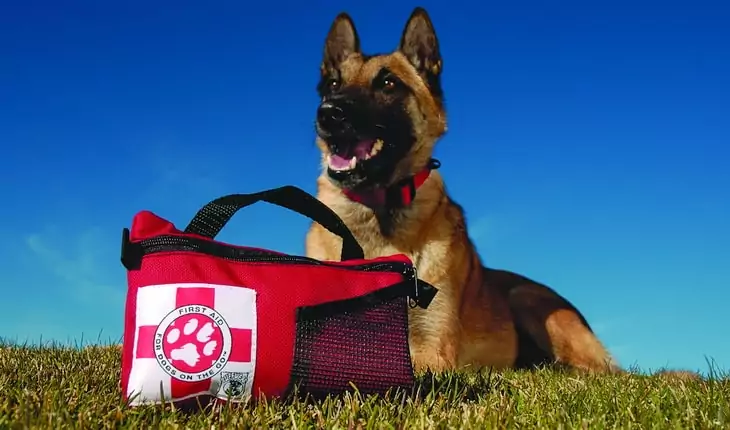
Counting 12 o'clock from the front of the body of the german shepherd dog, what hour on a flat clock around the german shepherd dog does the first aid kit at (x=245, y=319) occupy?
The first aid kit is roughly at 11 o'clock from the german shepherd dog.

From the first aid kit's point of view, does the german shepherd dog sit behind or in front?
behind

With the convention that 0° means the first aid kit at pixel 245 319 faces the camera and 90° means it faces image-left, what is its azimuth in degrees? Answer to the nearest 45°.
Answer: approximately 0°
